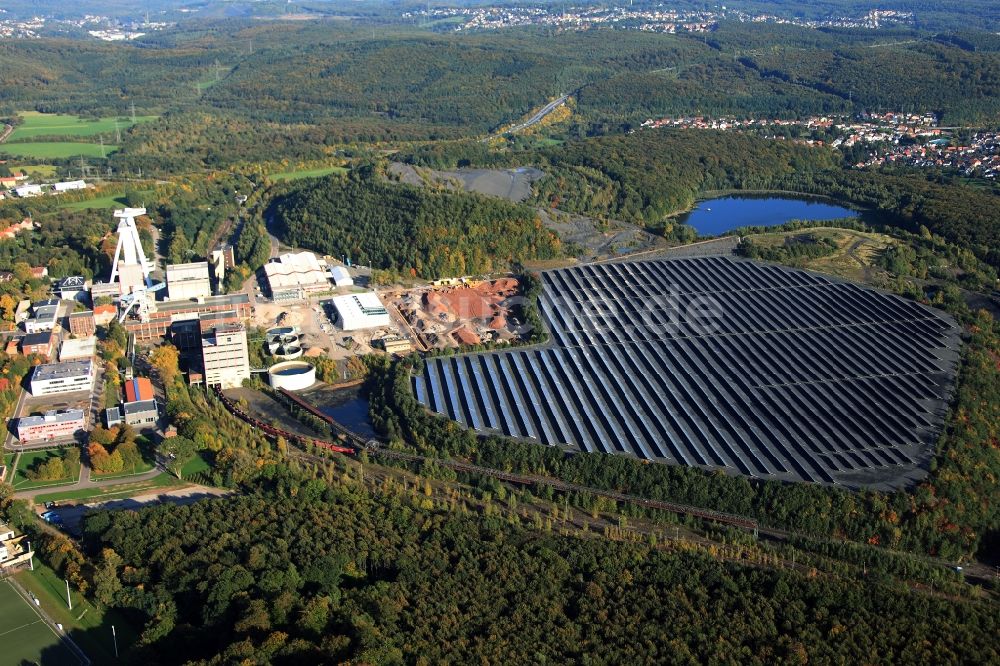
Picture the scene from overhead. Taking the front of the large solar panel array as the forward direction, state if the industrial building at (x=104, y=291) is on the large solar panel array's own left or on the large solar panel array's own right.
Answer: on the large solar panel array's own right

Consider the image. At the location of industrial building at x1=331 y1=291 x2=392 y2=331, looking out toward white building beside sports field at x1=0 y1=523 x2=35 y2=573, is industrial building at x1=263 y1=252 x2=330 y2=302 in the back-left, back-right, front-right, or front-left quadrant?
back-right

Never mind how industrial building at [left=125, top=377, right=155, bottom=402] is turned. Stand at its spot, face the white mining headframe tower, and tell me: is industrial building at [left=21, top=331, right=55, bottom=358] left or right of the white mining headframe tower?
left

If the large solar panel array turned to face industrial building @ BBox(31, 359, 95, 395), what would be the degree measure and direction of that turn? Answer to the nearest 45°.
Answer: approximately 45° to its right

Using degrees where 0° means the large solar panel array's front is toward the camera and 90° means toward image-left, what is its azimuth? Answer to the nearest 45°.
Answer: approximately 45°
